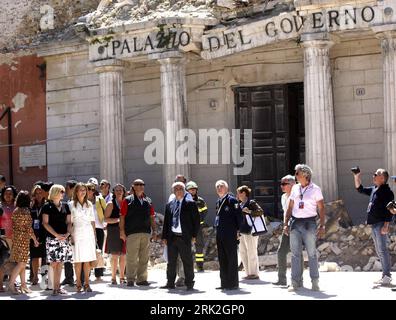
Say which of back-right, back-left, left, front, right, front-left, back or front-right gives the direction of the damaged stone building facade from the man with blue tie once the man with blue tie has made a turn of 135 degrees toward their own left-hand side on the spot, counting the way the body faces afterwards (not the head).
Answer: left

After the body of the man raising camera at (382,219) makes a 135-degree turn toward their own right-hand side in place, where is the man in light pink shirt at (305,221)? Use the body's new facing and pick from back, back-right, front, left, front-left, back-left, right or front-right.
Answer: back

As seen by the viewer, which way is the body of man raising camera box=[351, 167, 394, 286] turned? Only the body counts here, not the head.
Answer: to the viewer's left

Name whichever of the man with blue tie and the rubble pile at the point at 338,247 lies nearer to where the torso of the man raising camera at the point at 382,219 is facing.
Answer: the man with blue tie

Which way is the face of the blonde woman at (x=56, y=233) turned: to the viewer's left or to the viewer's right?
to the viewer's right

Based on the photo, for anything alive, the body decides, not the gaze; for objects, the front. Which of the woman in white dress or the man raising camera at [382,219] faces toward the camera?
the woman in white dress

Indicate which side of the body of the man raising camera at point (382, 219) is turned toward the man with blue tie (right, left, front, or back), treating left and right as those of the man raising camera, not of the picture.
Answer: front

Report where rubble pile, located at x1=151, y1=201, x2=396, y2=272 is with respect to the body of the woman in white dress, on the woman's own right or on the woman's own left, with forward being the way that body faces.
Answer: on the woman's own left

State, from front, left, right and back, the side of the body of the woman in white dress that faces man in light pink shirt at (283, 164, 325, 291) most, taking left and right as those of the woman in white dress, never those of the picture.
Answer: left

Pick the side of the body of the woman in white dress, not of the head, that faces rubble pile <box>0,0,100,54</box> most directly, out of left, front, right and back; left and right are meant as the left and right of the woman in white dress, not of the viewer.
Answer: back

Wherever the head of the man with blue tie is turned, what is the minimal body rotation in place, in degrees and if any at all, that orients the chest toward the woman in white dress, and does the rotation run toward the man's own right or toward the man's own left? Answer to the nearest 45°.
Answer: approximately 45° to the man's own right

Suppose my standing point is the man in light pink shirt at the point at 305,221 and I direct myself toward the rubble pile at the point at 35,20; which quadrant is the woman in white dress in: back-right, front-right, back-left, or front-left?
front-left

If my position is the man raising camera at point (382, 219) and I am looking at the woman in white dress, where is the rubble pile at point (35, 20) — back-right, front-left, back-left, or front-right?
front-right

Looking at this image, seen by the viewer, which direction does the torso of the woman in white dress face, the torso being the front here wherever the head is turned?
toward the camera

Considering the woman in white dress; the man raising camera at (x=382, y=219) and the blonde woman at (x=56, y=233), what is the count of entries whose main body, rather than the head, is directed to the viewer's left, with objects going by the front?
1

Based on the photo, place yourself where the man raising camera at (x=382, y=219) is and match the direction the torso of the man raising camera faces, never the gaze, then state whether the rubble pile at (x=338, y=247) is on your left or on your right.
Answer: on your right
